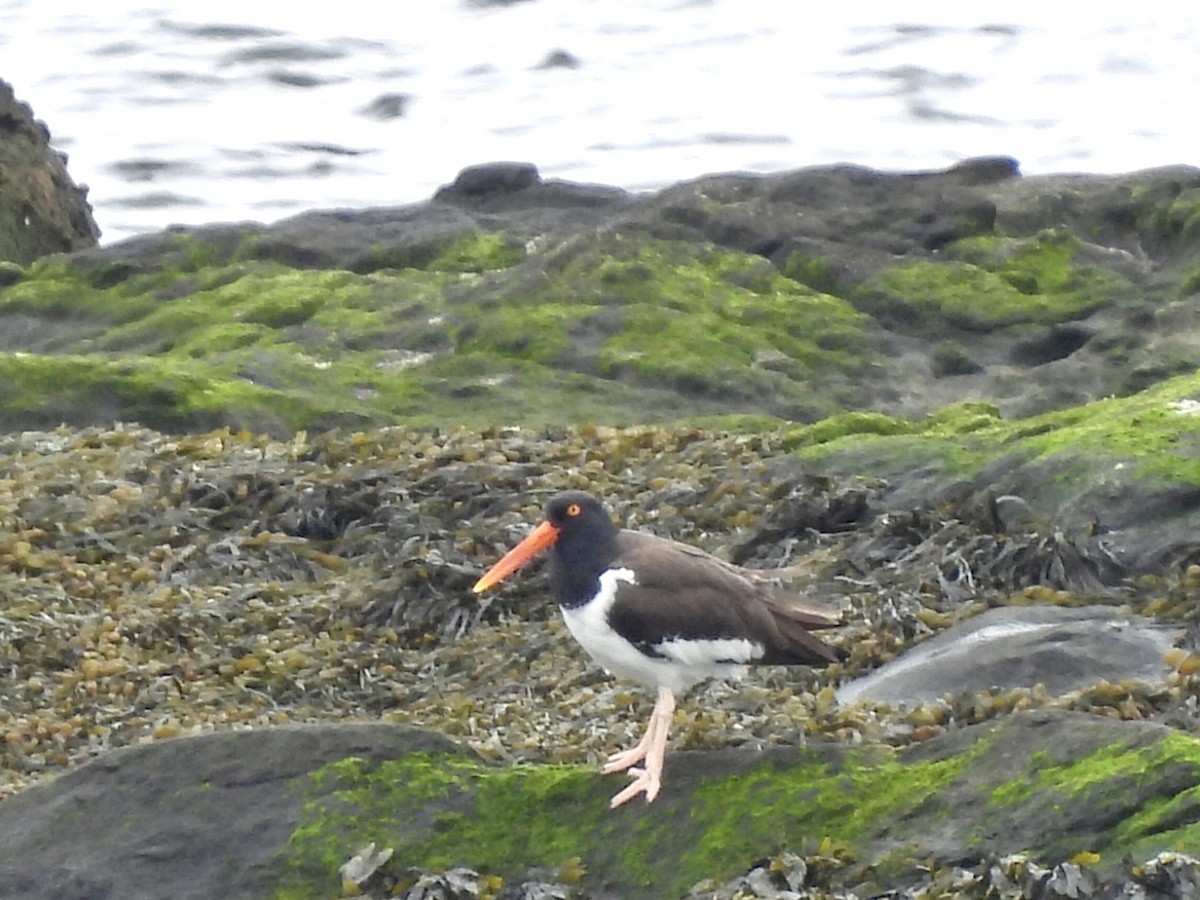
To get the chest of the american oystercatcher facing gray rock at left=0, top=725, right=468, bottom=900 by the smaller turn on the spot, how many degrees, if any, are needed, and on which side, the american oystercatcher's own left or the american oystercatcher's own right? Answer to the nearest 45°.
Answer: approximately 45° to the american oystercatcher's own left

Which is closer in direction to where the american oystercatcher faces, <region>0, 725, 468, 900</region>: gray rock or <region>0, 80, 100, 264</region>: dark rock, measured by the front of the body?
the gray rock

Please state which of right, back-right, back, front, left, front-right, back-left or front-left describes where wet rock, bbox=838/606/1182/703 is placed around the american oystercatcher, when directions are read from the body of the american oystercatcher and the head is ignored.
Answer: back

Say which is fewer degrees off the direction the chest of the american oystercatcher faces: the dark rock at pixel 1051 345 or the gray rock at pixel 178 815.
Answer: the gray rock

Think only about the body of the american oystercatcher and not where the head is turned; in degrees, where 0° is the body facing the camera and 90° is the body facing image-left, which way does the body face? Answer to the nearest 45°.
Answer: approximately 90°

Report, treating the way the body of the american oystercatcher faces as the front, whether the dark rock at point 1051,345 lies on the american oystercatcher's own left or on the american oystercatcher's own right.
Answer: on the american oystercatcher's own right

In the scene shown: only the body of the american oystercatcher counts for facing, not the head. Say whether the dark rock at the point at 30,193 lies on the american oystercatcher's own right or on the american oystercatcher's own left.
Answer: on the american oystercatcher's own right
